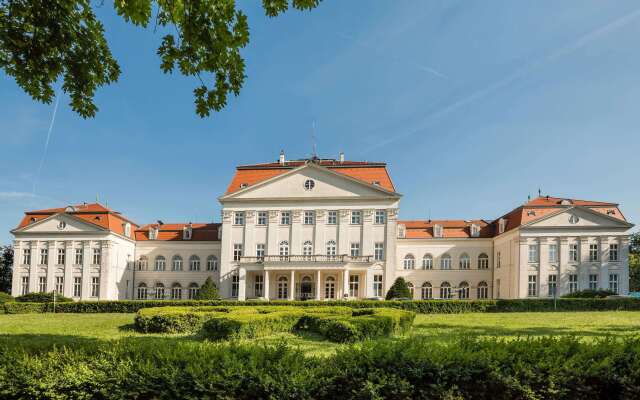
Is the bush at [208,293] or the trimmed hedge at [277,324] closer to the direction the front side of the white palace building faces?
the trimmed hedge

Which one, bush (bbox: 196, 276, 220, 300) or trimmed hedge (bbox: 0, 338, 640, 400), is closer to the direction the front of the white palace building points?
the trimmed hedge

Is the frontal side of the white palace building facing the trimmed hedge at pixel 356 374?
yes

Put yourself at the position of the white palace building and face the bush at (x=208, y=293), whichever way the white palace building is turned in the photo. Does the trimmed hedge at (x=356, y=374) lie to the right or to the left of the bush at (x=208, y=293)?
left

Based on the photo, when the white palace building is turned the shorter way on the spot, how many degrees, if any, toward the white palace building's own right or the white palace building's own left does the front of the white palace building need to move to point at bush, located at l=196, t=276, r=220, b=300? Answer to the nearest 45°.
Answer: approximately 45° to the white palace building's own right

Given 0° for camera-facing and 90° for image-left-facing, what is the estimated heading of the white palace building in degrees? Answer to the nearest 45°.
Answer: approximately 0°

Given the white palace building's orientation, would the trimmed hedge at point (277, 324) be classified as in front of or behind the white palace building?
in front

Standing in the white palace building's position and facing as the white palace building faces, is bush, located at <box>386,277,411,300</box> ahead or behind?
ahead
